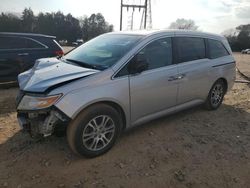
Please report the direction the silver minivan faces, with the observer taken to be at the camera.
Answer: facing the viewer and to the left of the viewer

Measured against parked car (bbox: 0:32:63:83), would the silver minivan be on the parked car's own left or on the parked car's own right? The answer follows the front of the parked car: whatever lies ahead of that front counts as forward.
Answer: on the parked car's own left

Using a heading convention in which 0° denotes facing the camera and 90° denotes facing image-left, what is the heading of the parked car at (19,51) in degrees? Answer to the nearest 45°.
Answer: approximately 90°

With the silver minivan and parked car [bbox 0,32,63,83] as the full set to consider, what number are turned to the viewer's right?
0
